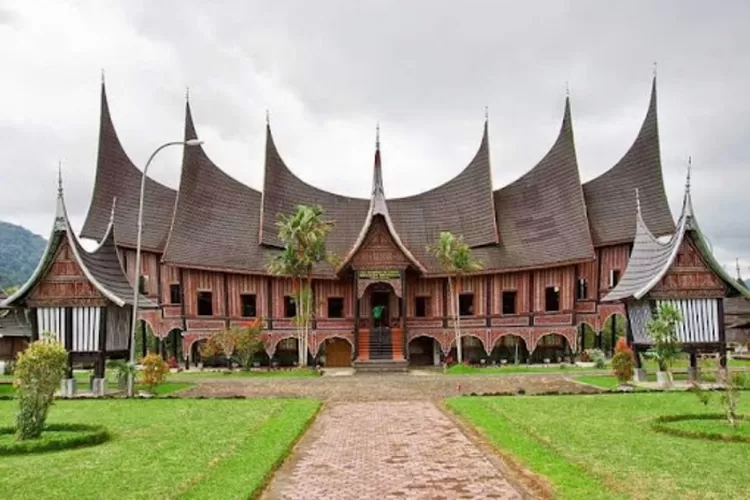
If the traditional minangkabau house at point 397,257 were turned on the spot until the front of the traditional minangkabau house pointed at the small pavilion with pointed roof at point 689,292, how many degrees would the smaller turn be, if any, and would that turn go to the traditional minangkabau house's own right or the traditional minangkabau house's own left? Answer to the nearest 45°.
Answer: approximately 45° to the traditional minangkabau house's own left

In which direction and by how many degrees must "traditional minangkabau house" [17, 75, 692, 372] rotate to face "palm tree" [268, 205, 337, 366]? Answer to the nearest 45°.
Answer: approximately 45° to its right

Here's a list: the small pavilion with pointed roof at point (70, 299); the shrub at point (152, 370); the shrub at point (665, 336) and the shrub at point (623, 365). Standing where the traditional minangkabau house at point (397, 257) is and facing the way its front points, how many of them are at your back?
0

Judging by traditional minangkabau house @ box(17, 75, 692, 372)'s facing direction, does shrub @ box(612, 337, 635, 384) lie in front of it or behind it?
in front

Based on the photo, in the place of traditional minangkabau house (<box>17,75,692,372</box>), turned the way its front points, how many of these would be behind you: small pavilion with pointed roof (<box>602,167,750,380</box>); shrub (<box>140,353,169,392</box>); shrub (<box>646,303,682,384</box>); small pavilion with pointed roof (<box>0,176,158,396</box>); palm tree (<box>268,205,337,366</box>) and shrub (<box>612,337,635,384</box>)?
0

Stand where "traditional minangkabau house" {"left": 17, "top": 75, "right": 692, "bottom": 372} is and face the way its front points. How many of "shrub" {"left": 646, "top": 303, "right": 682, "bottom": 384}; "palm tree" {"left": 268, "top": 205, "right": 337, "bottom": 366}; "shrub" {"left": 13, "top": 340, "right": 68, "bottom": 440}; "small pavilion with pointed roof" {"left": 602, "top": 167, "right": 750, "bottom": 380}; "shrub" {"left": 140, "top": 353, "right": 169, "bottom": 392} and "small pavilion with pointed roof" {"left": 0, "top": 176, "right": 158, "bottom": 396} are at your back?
0

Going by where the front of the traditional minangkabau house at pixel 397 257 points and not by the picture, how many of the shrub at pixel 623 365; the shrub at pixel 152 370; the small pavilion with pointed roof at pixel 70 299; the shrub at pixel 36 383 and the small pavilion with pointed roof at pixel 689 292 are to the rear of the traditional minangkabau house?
0

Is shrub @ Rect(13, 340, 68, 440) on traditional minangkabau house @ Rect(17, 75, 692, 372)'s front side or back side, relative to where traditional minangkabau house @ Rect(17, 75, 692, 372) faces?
on the front side

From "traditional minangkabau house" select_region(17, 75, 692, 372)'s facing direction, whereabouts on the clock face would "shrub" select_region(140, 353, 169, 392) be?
The shrub is roughly at 1 o'clock from the traditional minangkabau house.

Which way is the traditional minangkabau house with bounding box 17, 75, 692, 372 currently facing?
toward the camera

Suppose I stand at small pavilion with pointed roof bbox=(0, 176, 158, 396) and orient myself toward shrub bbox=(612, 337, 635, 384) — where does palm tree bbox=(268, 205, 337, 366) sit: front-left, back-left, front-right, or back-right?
front-left

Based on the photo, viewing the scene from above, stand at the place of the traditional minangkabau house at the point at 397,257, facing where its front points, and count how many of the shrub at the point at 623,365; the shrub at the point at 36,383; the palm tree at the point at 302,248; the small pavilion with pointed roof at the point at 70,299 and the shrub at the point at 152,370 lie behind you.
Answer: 0

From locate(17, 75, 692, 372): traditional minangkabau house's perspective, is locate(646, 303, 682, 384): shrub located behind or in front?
in front

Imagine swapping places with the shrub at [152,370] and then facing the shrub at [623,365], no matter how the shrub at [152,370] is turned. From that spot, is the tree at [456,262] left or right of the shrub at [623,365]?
left
